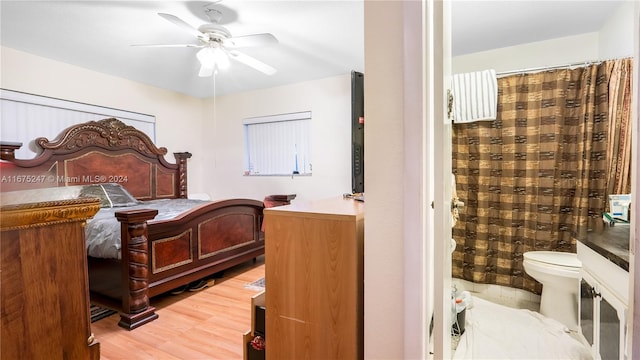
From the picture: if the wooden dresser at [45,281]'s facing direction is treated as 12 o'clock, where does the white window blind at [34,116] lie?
The white window blind is roughly at 9 o'clock from the wooden dresser.

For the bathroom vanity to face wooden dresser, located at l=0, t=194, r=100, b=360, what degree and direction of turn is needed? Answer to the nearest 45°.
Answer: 0° — it already faces it

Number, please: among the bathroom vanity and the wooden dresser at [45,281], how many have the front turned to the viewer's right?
1

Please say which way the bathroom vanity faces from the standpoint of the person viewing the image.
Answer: facing the viewer and to the left of the viewer

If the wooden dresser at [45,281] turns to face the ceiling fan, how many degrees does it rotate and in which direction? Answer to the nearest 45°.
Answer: approximately 45° to its left

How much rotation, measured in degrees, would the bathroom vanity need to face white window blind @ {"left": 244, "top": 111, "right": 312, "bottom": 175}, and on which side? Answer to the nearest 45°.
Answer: approximately 45° to its right

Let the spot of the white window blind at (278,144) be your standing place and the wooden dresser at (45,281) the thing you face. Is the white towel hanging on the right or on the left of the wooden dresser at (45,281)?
left

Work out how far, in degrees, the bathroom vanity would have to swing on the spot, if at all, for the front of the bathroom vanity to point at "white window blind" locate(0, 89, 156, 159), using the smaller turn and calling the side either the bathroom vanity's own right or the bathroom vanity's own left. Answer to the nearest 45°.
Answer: approximately 45° to the bathroom vanity's own right

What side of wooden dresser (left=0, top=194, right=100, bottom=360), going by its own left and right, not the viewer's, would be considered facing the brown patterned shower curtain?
front

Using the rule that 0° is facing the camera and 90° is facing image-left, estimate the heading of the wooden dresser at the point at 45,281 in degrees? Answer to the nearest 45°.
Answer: approximately 270°

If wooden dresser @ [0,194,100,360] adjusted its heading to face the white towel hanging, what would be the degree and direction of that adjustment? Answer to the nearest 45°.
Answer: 0° — it already faces it

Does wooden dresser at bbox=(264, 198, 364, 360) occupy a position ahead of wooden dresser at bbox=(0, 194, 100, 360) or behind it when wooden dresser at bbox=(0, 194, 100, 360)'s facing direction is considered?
ahead
